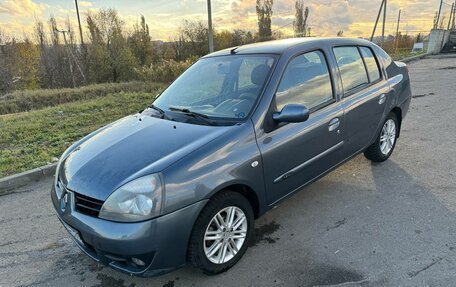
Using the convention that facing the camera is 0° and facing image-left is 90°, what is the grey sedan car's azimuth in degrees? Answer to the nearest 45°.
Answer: approximately 45°

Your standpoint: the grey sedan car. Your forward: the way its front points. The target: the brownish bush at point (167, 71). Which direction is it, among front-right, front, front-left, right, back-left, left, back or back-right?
back-right
